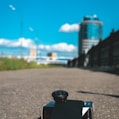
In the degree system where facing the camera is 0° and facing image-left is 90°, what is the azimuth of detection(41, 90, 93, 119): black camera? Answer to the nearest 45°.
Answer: approximately 180°
